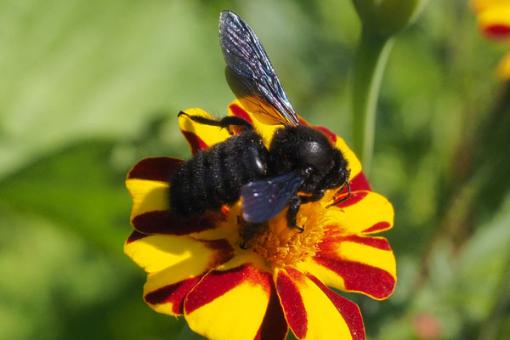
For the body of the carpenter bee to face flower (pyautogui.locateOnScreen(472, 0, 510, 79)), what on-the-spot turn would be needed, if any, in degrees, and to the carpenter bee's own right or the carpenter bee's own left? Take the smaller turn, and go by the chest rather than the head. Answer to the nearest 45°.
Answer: approximately 45° to the carpenter bee's own left

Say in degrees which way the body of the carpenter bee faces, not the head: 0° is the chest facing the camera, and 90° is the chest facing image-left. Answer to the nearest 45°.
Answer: approximately 270°
